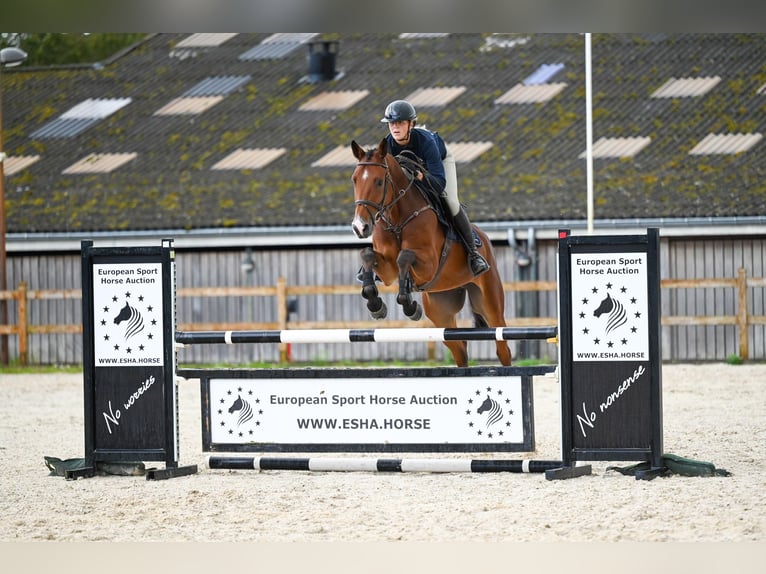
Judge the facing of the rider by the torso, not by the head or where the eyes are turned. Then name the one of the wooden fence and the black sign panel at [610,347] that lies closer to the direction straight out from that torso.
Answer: the black sign panel

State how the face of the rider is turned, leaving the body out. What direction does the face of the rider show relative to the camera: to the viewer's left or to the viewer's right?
to the viewer's left

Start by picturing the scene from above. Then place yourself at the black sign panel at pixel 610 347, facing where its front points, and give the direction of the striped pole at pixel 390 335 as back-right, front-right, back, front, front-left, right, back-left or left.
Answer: right

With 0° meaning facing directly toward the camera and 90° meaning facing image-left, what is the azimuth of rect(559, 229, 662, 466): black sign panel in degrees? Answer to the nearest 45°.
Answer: approximately 0°

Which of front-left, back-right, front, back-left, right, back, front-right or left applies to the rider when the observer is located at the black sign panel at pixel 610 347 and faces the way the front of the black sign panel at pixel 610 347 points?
back-right

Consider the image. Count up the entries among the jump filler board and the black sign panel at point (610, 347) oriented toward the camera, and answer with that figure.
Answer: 2

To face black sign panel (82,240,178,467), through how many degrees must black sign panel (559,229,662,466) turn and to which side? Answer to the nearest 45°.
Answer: approximately 90° to its right
